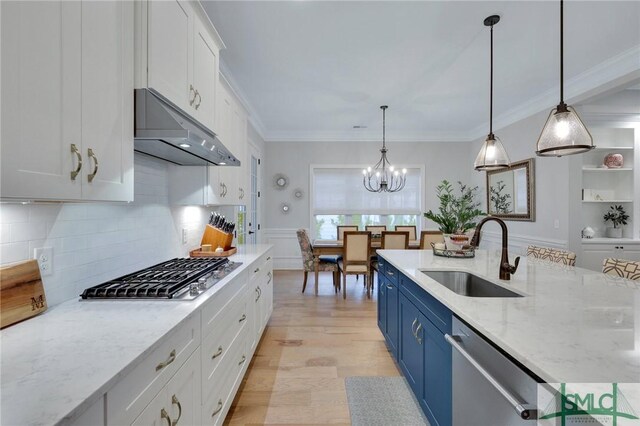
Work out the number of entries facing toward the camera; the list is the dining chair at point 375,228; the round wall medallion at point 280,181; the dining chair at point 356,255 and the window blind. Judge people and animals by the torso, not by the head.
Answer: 3

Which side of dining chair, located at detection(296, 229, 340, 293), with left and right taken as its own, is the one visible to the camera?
right

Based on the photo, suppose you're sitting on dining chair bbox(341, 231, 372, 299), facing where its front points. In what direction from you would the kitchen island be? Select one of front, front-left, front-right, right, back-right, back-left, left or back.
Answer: back

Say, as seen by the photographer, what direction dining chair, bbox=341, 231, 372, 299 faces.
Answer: facing away from the viewer

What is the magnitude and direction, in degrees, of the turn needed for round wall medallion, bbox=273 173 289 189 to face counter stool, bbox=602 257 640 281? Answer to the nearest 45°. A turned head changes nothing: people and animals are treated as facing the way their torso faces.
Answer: approximately 45° to its left

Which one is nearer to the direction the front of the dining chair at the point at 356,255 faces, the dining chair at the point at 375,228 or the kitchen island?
the dining chair

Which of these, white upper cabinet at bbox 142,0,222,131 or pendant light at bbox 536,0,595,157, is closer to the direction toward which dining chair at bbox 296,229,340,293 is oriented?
the pendant light

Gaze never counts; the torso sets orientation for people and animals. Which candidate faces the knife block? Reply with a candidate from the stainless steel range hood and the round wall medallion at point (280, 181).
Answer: the round wall medallion

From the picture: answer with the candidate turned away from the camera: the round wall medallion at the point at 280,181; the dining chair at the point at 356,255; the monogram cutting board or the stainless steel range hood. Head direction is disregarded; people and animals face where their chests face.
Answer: the dining chair
